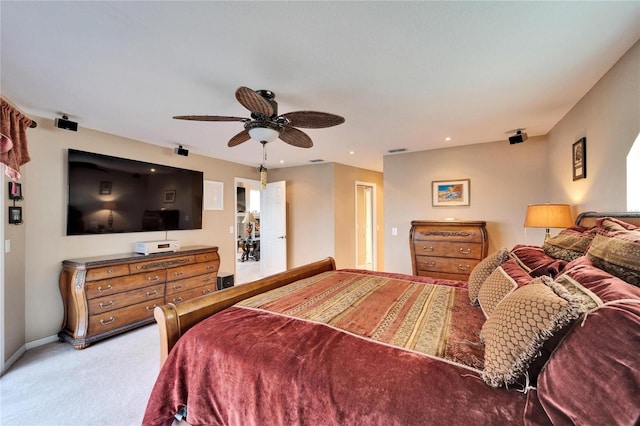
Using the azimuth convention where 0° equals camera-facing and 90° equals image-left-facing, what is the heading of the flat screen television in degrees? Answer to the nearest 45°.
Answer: approximately 315°

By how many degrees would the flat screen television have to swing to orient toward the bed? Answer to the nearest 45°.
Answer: approximately 45° to its right

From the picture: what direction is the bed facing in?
to the viewer's left

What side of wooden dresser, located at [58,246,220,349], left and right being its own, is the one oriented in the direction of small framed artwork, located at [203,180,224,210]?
left

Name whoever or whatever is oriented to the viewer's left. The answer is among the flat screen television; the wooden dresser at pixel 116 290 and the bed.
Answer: the bed

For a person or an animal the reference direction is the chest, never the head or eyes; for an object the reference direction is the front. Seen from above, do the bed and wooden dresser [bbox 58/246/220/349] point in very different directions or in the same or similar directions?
very different directions

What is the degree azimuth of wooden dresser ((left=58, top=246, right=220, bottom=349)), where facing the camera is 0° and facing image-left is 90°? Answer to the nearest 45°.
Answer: approximately 315°

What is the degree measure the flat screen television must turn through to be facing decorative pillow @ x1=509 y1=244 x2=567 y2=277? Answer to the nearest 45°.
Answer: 0° — it already faces it

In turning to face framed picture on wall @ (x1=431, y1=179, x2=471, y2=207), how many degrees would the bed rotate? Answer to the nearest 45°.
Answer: approximately 90° to its right

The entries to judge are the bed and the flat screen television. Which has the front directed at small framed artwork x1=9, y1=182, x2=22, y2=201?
the bed

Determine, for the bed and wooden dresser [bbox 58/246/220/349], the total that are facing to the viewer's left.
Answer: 1

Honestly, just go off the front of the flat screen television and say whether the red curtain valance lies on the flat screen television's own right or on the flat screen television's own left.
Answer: on the flat screen television's own right
